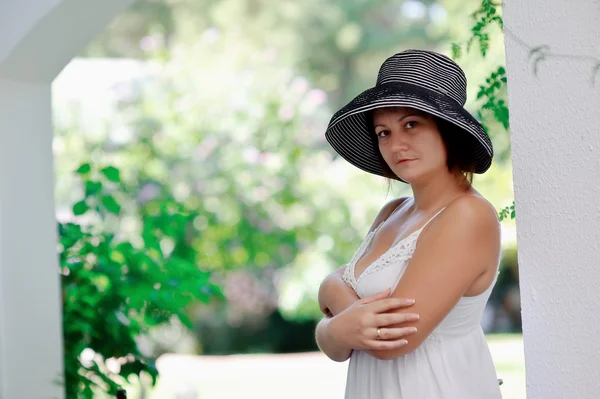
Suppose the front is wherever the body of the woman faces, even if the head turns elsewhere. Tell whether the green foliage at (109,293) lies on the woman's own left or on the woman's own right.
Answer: on the woman's own right
